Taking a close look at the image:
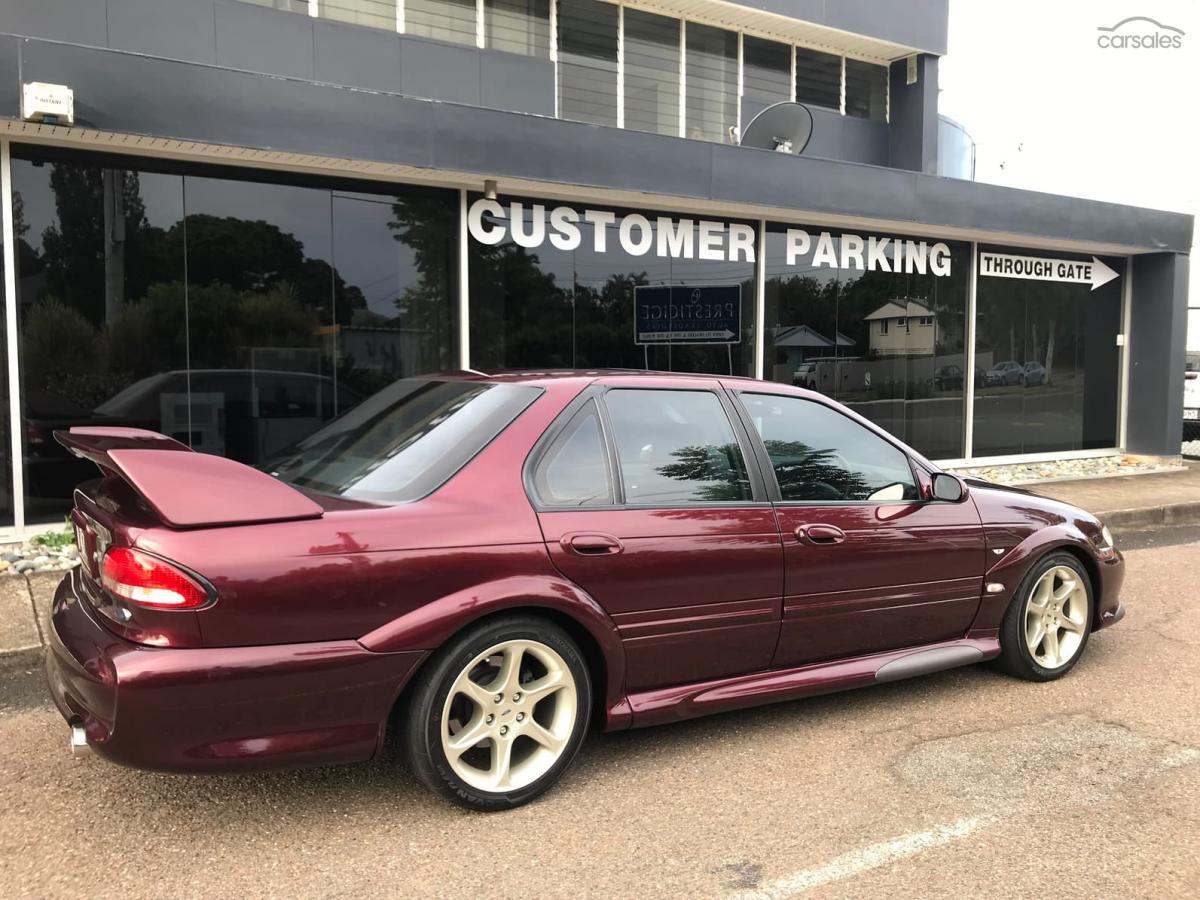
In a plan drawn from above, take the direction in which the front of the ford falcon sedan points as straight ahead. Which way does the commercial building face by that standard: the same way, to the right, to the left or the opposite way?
to the right

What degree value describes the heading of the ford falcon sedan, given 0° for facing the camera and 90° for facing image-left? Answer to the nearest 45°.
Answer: approximately 225°

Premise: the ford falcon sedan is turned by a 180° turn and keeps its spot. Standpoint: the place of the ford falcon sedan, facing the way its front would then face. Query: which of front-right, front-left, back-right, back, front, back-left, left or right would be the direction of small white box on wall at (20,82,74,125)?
right

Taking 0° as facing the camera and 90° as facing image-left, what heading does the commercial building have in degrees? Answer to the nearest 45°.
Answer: approximately 315°

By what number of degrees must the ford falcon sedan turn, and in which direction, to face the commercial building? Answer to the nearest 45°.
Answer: approximately 45° to its left

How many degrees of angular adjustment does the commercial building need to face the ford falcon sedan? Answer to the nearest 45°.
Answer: approximately 45° to its right
